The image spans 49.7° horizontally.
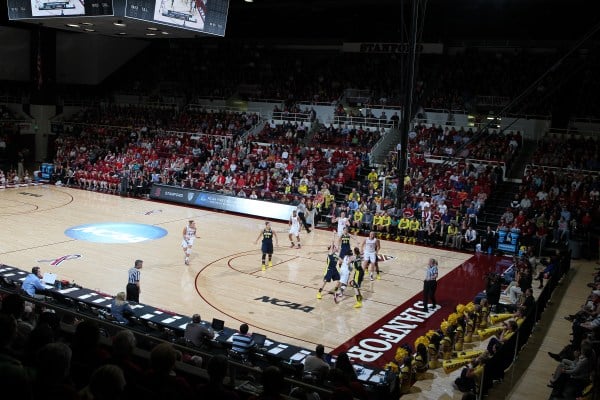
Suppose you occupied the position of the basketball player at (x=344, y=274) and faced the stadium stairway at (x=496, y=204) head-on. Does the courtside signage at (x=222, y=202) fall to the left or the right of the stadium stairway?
left

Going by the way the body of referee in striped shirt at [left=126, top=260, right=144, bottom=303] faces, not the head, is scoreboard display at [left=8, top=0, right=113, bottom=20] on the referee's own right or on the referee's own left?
on the referee's own left

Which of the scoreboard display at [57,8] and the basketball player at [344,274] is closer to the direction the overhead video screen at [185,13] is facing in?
the basketball player

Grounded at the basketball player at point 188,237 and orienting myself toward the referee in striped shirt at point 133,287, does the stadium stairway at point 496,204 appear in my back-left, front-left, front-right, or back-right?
back-left

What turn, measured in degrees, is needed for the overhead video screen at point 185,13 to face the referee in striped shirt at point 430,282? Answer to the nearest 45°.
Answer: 0° — it already faces them

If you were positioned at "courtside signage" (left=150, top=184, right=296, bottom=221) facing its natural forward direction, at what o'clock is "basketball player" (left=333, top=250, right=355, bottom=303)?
The basketball player is roughly at 10 o'clock from the courtside signage.

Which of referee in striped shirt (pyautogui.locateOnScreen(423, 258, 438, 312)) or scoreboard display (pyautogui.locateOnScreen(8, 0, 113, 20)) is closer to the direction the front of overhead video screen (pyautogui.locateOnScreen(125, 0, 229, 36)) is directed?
the referee in striped shirt

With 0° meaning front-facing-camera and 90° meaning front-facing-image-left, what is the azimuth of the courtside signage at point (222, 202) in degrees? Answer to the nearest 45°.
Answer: approximately 45°
